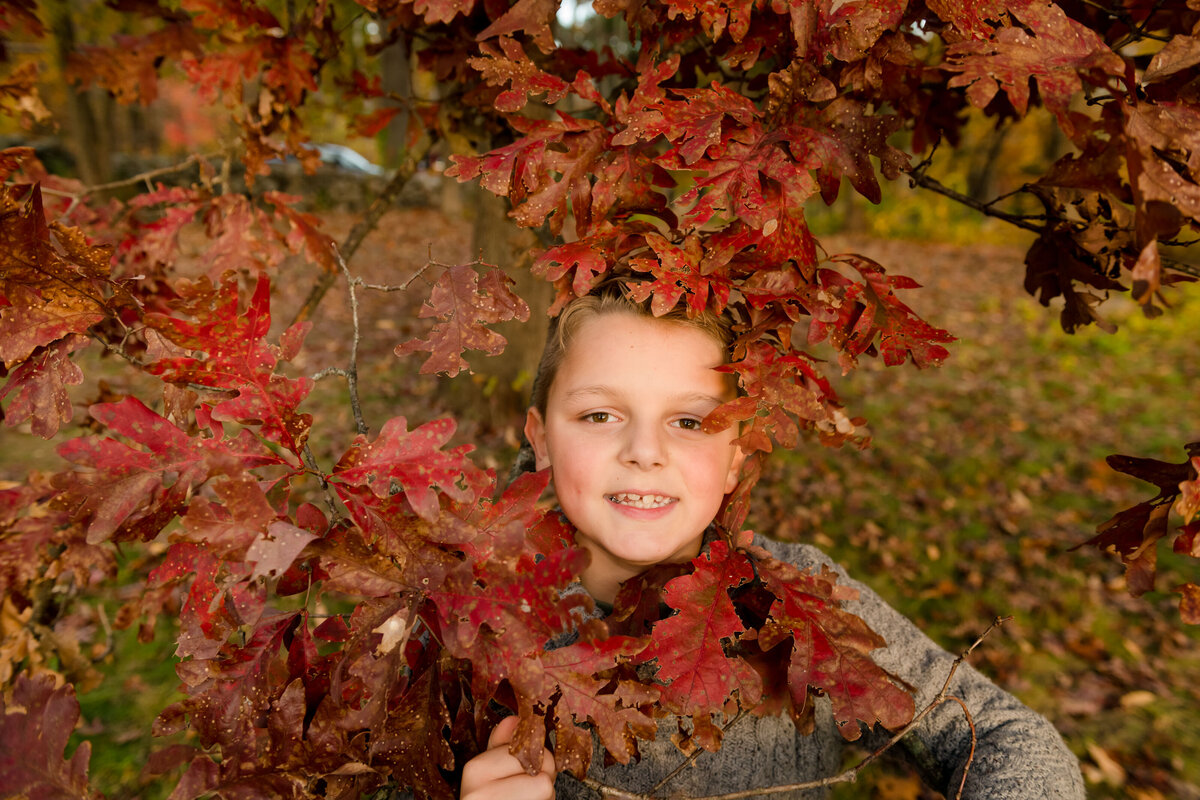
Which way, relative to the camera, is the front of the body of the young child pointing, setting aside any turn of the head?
toward the camera

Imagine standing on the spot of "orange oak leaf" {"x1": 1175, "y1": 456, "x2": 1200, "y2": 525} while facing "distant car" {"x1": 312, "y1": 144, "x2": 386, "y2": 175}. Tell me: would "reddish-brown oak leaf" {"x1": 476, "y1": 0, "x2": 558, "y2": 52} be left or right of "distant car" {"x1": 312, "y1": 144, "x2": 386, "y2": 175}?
left

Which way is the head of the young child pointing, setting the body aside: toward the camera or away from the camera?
toward the camera

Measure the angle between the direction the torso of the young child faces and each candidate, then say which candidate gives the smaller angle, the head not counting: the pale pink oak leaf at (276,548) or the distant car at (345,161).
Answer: the pale pink oak leaf

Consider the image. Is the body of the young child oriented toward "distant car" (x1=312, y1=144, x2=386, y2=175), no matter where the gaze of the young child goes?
no

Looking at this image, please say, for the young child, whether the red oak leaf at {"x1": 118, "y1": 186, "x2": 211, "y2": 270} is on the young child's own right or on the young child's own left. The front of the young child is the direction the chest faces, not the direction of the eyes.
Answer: on the young child's own right
